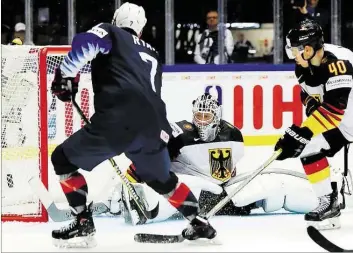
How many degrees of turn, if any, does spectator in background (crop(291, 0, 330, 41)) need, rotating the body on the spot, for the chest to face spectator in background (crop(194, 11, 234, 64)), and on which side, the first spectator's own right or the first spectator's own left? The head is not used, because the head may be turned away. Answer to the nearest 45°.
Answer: approximately 45° to the first spectator's own right

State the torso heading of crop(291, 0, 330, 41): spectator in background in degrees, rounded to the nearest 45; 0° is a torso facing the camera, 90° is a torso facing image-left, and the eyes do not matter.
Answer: approximately 45°

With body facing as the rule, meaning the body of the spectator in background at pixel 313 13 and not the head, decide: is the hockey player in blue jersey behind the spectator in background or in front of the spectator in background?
in front

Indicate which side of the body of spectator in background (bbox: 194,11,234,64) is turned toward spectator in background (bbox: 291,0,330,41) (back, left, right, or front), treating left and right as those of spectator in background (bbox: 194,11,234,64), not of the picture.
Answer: left

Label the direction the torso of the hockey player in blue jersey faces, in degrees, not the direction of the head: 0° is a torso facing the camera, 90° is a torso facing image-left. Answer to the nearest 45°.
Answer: approximately 135°

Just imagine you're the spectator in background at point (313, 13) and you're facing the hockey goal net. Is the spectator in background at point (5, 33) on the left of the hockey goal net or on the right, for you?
right

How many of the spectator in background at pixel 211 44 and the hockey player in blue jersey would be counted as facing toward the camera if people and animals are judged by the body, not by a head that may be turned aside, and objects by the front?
1

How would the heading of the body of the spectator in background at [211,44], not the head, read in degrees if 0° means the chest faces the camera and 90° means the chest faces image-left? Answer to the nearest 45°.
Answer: approximately 0°
